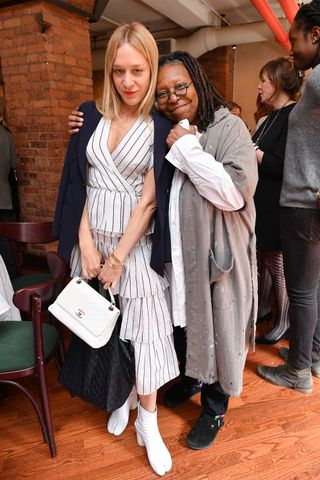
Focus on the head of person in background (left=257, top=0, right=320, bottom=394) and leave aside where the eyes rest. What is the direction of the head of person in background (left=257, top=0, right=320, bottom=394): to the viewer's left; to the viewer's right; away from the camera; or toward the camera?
to the viewer's left

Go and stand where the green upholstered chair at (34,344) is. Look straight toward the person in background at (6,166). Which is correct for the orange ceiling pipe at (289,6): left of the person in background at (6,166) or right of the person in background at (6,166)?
right

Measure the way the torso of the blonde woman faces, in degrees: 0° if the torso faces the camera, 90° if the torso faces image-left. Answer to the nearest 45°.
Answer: approximately 0°

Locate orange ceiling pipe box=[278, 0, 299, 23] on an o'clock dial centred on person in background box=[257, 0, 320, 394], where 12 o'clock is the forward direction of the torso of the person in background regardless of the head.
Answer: The orange ceiling pipe is roughly at 3 o'clock from the person in background.

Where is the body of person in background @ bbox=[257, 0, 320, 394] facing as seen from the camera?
to the viewer's left
